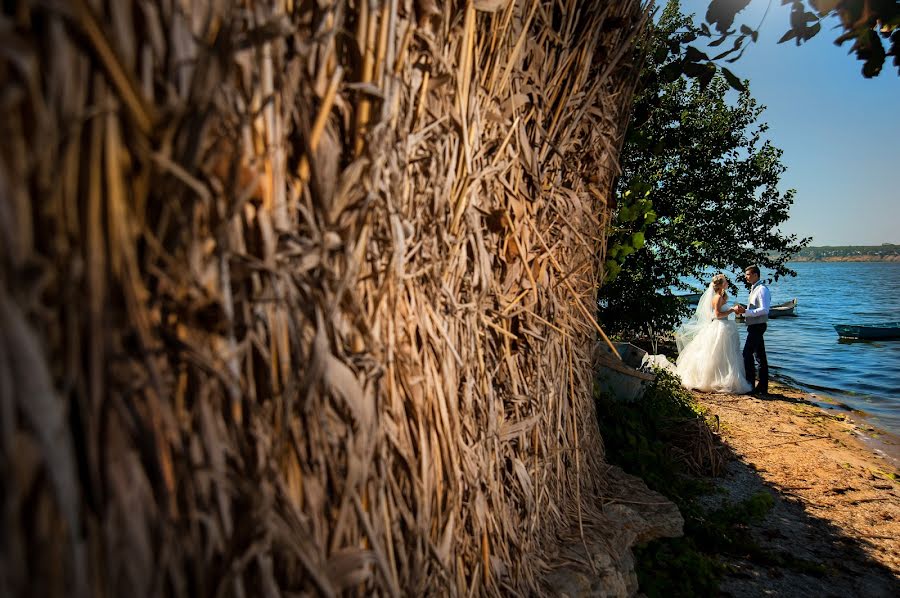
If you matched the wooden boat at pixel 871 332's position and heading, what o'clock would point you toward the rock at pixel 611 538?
The rock is roughly at 9 o'clock from the wooden boat.

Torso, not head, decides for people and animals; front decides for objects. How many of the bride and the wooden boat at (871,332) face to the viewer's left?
1

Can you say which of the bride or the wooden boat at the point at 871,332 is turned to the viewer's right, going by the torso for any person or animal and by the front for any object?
the bride

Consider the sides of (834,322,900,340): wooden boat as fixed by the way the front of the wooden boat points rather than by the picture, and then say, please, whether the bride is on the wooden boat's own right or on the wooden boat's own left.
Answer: on the wooden boat's own left

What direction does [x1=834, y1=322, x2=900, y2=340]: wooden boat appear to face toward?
to the viewer's left

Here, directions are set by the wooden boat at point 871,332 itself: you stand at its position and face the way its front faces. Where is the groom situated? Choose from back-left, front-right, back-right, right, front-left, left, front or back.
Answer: left

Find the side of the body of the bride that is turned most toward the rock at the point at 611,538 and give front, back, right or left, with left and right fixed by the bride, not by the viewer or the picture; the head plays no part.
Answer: right

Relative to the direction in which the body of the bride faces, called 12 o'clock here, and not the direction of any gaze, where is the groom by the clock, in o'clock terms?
The groom is roughly at 11 o'clock from the bride.

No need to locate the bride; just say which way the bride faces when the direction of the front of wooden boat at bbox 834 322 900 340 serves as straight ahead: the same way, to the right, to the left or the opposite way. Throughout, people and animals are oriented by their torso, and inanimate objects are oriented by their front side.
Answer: the opposite way

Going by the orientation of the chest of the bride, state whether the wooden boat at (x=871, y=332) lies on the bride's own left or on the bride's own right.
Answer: on the bride's own left

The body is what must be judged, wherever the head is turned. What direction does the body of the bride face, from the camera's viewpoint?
to the viewer's right
